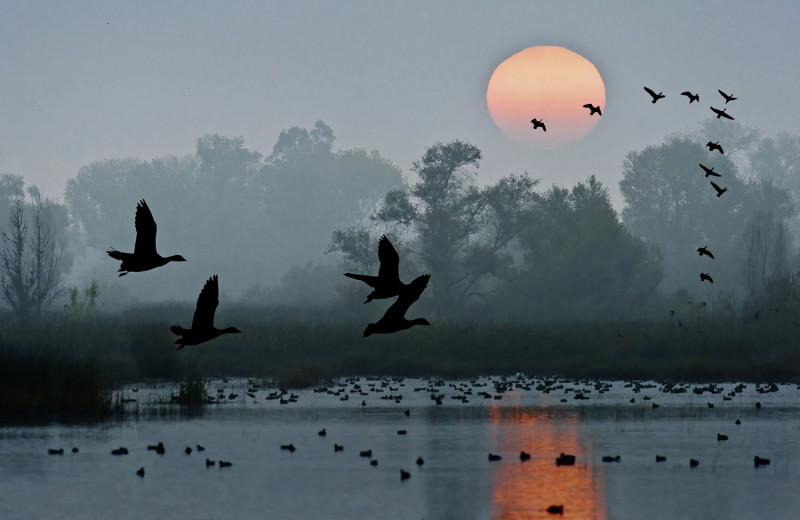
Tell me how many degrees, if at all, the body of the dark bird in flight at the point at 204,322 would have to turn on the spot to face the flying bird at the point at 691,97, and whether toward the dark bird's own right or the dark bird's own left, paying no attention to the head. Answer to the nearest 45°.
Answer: approximately 45° to the dark bird's own left

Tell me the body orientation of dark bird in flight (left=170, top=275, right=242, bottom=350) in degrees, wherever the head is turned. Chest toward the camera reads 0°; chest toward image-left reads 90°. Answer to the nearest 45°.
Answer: approximately 270°

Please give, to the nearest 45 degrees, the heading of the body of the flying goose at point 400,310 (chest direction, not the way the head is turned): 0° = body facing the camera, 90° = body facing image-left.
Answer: approximately 270°

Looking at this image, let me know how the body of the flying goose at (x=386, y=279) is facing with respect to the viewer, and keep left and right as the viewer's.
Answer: facing to the right of the viewer

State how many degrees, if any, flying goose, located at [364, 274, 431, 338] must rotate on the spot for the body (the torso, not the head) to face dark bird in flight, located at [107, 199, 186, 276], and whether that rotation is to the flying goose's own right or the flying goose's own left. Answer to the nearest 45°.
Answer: approximately 135° to the flying goose's own left

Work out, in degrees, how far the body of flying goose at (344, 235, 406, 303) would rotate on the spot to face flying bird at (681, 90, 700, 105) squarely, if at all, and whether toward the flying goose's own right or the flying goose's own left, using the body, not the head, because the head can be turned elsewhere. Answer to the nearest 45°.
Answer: approximately 45° to the flying goose's own left

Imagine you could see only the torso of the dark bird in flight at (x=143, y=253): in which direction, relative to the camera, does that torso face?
to the viewer's right

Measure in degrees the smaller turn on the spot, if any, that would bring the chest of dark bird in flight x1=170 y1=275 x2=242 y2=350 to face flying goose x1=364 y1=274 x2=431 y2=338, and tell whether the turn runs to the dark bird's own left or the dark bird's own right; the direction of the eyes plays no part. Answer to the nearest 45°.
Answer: approximately 45° to the dark bird's own right
